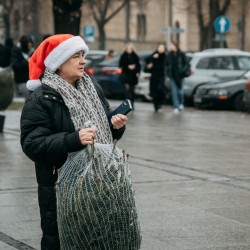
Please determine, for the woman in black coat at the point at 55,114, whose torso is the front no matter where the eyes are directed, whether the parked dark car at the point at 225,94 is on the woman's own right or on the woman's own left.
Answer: on the woman's own left

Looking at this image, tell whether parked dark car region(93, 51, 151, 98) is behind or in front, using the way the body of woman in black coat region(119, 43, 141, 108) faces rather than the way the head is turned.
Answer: behind

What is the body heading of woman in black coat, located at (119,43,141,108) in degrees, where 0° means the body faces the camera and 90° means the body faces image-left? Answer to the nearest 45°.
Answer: approximately 0°

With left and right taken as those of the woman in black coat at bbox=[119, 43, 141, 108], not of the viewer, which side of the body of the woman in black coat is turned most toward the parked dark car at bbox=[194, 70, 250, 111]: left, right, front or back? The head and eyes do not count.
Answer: left

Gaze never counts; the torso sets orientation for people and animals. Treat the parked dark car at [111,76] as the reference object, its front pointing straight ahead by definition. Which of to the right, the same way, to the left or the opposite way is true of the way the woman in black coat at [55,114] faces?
to the right

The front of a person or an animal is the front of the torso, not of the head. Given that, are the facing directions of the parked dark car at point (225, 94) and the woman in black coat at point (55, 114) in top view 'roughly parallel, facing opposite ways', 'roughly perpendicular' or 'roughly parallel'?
roughly perpendicular

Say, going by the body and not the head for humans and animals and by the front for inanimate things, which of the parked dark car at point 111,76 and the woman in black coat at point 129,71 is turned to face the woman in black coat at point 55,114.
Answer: the woman in black coat at point 129,71

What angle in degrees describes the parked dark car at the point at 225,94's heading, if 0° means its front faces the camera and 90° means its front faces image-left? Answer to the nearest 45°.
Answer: approximately 45°
